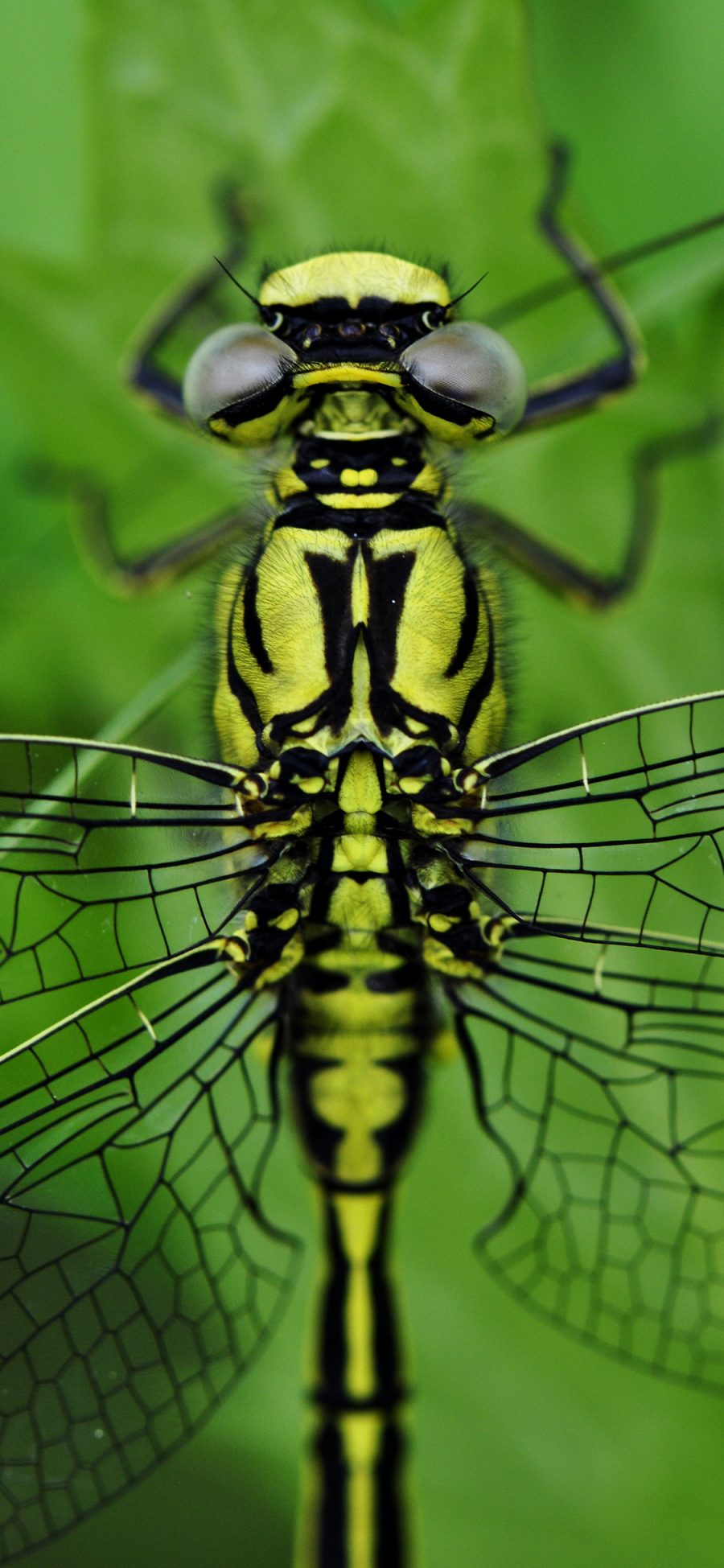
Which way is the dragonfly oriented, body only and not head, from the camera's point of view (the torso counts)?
away from the camera
